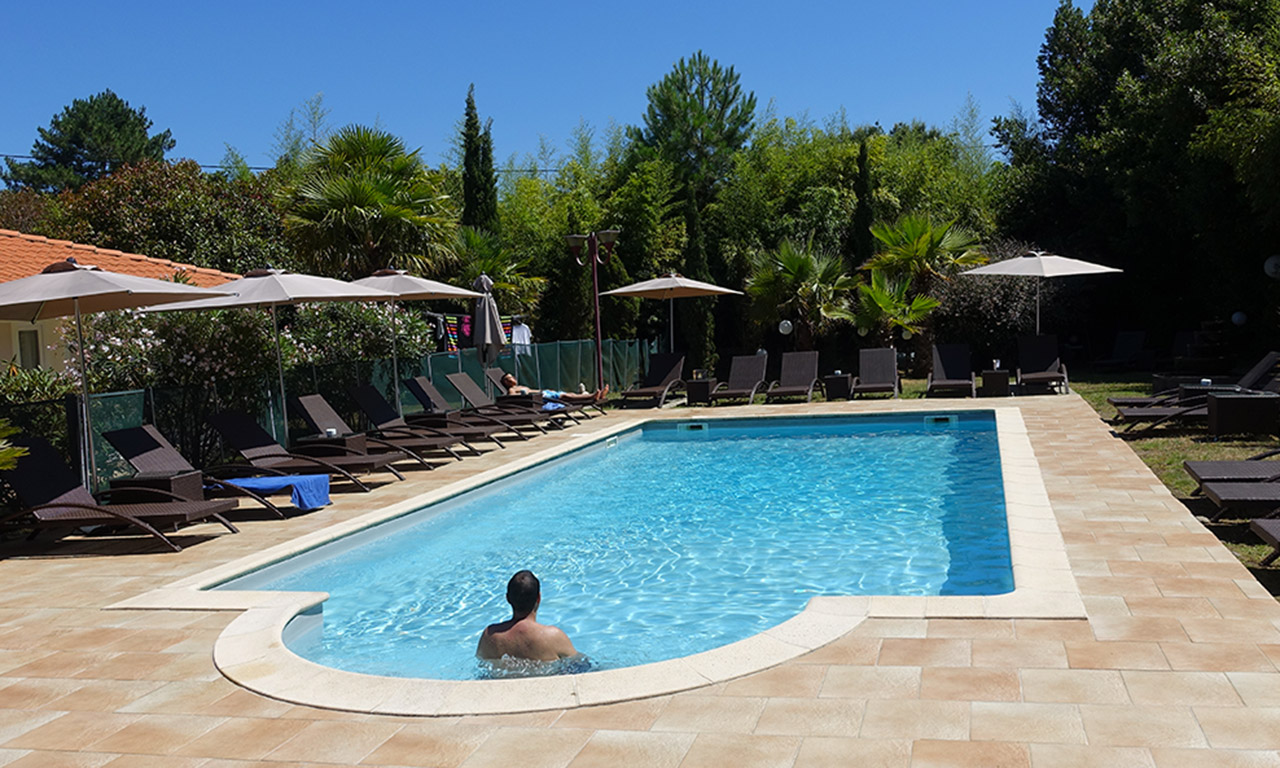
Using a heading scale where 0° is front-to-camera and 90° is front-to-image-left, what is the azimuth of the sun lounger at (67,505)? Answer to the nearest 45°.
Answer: approximately 315°

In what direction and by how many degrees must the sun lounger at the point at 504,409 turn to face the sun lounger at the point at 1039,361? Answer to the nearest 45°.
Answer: approximately 45° to its left

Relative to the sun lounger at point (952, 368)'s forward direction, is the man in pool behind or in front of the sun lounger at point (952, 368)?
in front

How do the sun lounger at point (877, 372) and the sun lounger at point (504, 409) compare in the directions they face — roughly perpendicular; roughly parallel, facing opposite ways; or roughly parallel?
roughly perpendicular

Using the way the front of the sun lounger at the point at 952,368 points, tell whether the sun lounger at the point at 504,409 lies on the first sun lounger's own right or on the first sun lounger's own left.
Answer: on the first sun lounger's own right

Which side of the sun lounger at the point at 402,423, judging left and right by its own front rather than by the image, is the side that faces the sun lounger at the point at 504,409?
left

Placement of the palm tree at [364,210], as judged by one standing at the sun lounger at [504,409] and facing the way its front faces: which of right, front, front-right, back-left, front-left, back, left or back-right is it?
back

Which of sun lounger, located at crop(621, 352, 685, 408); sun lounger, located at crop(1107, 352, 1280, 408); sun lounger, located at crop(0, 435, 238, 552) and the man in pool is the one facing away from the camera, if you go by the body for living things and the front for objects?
the man in pool

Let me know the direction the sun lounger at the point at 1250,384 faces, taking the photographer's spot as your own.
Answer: facing to the left of the viewer

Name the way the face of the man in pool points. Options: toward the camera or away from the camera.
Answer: away from the camera

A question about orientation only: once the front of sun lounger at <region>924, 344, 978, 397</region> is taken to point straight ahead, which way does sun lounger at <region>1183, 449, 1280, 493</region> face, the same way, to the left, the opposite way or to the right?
to the right

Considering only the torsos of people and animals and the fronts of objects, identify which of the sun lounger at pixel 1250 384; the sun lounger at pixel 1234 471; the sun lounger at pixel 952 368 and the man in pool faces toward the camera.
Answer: the sun lounger at pixel 952 368

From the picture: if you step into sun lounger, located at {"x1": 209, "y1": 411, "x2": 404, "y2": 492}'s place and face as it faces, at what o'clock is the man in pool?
The man in pool is roughly at 1 o'clock from the sun lounger.
